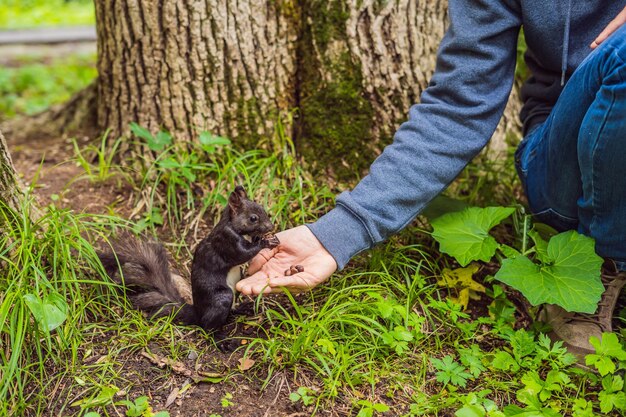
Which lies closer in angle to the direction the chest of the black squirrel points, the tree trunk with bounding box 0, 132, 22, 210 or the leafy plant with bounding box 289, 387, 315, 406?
the leafy plant

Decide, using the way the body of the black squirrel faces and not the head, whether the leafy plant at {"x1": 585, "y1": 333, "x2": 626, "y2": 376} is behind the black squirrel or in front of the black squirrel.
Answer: in front

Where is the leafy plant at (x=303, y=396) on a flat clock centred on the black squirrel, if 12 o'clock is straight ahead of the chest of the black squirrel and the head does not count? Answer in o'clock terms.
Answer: The leafy plant is roughly at 2 o'clock from the black squirrel.

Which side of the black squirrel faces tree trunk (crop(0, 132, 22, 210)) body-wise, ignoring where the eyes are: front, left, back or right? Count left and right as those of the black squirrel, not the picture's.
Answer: back

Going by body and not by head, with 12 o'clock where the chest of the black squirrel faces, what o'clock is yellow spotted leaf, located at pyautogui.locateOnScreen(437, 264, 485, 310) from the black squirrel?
The yellow spotted leaf is roughly at 12 o'clock from the black squirrel.

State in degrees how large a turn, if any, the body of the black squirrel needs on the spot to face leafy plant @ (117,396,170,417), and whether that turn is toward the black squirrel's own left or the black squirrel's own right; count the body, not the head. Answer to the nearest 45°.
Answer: approximately 135° to the black squirrel's own right

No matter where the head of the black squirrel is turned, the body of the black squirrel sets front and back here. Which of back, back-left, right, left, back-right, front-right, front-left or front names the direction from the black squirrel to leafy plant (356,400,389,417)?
front-right

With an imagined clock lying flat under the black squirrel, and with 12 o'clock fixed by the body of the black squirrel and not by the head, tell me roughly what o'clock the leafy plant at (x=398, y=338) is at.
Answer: The leafy plant is roughly at 1 o'clock from the black squirrel.

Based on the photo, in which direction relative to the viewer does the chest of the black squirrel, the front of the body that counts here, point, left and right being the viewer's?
facing to the right of the viewer

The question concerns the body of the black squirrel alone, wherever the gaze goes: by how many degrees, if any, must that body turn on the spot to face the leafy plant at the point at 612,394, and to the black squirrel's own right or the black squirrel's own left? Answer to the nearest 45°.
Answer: approximately 45° to the black squirrel's own right
